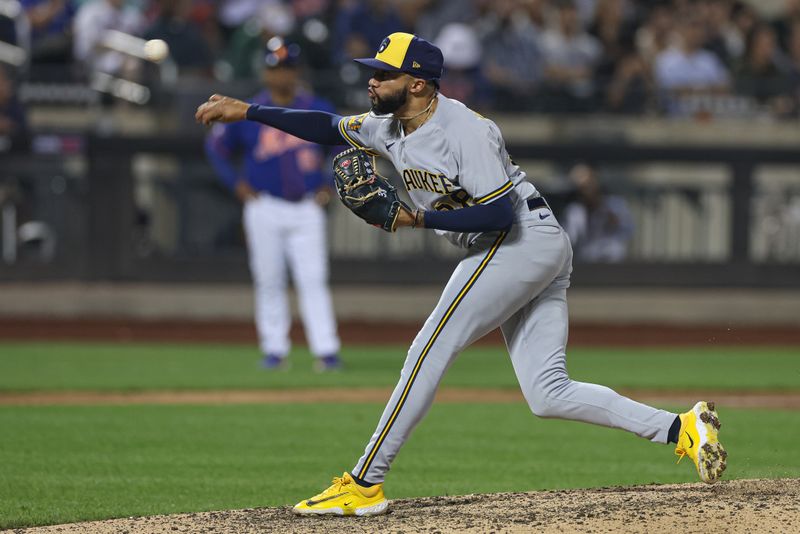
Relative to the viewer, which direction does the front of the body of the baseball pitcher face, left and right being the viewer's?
facing to the left of the viewer

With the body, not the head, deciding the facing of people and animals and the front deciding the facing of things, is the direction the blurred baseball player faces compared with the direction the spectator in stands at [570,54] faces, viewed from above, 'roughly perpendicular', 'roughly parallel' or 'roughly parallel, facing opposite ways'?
roughly parallel

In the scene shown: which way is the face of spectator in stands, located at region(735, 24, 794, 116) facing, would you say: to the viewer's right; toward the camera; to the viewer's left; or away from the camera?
toward the camera

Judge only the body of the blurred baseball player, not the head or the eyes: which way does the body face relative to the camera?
toward the camera

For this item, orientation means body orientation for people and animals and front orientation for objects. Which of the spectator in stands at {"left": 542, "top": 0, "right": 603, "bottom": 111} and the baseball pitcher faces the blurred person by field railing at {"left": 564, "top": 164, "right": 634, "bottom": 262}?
the spectator in stands at {"left": 542, "top": 0, "right": 603, "bottom": 111}

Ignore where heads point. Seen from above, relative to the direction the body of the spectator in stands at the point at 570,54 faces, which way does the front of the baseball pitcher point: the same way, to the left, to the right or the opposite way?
to the right

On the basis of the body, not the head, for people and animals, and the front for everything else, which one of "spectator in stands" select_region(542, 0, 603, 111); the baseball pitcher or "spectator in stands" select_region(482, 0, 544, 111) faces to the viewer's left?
the baseball pitcher

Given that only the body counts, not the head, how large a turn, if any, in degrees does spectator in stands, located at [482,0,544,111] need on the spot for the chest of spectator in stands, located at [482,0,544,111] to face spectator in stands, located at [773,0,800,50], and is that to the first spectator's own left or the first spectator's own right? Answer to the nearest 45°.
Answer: approximately 135° to the first spectator's own left

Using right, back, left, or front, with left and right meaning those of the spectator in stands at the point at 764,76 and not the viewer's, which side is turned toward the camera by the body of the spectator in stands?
front

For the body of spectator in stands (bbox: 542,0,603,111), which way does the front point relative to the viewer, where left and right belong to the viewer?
facing the viewer

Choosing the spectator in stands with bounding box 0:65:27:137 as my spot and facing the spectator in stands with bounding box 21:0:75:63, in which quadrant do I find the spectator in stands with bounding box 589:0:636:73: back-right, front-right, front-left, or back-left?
front-right

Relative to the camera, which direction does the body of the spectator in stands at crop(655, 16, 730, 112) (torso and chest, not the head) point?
toward the camera

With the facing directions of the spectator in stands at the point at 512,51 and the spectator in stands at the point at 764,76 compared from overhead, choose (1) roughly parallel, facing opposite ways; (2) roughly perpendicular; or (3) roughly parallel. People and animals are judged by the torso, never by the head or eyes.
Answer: roughly parallel

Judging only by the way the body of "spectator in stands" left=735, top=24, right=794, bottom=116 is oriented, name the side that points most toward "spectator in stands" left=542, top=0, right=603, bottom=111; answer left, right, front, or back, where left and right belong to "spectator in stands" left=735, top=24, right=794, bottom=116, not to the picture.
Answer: right
